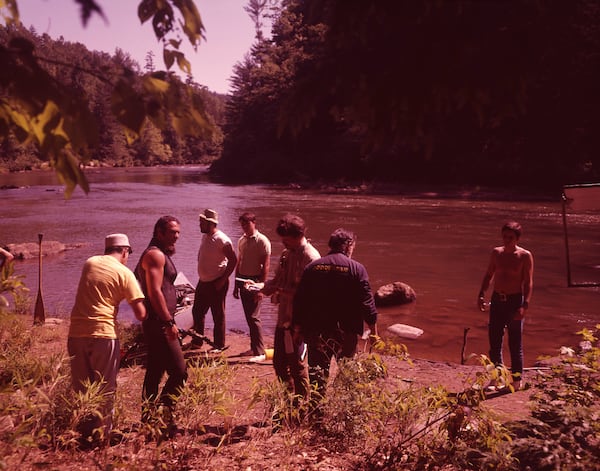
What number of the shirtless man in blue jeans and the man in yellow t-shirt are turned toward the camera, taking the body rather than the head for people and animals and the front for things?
1

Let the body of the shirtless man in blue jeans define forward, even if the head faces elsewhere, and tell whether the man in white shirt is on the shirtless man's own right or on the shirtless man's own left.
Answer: on the shirtless man's own right

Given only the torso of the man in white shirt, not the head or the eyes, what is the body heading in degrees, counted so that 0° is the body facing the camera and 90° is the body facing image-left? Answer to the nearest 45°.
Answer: approximately 45°

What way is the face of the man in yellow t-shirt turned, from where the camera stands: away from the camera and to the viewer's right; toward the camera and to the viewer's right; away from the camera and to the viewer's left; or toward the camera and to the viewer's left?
away from the camera and to the viewer's right

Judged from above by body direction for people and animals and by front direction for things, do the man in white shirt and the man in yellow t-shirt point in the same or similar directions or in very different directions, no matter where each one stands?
very different directions

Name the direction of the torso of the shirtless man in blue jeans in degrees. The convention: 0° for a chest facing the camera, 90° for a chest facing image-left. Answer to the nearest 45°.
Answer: approximately 0°

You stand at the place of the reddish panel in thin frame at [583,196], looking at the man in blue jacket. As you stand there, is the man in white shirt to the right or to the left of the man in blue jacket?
right

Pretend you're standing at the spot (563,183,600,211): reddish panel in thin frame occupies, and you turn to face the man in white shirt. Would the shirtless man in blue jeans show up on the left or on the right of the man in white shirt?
left

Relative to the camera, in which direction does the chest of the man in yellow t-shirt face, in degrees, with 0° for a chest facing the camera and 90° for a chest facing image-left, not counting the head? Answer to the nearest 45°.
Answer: approximately 225°

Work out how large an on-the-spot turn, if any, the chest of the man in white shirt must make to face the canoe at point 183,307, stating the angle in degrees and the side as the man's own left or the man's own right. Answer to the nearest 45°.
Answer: approximately 90° to the man's own right
